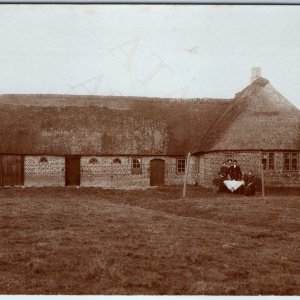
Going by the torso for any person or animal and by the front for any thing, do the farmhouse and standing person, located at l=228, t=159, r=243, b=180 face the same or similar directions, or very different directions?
same or similar directions

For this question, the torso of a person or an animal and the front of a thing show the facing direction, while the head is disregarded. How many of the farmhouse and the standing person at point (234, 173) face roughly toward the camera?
2

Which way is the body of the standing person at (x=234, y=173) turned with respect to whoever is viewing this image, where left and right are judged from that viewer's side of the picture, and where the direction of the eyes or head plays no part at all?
facing the viewer

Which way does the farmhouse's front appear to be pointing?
toward the camera

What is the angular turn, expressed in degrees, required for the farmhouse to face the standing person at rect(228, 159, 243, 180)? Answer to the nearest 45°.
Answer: approximately 45° to its left
